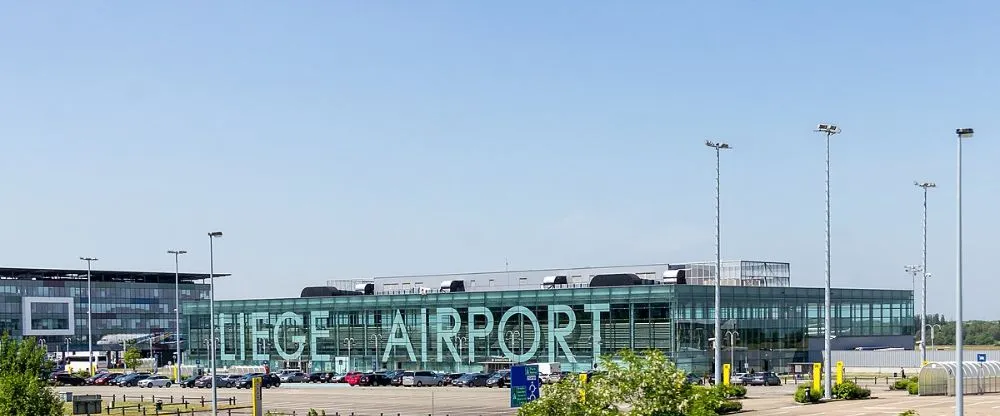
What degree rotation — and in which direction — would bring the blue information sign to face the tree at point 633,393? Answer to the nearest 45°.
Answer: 0° — it already faces it

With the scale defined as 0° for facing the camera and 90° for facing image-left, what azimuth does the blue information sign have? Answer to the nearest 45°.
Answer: approximately 0°
